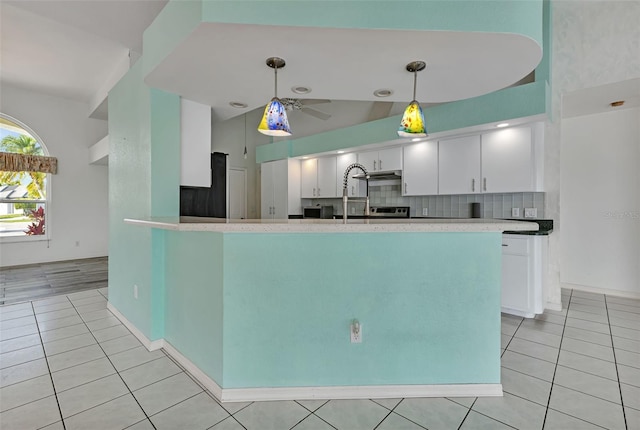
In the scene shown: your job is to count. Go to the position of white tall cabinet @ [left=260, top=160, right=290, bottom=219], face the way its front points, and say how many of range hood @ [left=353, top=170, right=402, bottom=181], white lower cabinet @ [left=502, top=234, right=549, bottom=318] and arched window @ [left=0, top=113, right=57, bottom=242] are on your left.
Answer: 2

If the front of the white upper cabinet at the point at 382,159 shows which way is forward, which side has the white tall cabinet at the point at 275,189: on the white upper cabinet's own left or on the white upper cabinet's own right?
on the white upper cabinet's own right

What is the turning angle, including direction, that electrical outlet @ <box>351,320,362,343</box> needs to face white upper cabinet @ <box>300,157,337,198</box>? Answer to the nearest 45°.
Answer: approximately 180°

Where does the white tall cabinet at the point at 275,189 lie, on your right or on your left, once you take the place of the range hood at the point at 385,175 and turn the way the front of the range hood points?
on your right

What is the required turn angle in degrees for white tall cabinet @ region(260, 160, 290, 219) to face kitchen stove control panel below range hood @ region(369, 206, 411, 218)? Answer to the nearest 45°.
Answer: approximately 90° to its left

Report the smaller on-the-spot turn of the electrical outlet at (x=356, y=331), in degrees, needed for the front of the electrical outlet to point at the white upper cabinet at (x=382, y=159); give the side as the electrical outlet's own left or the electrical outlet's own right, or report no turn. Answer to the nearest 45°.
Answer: approximately 180°

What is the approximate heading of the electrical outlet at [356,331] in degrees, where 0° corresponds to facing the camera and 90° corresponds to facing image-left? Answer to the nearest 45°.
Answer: approximately 0°
